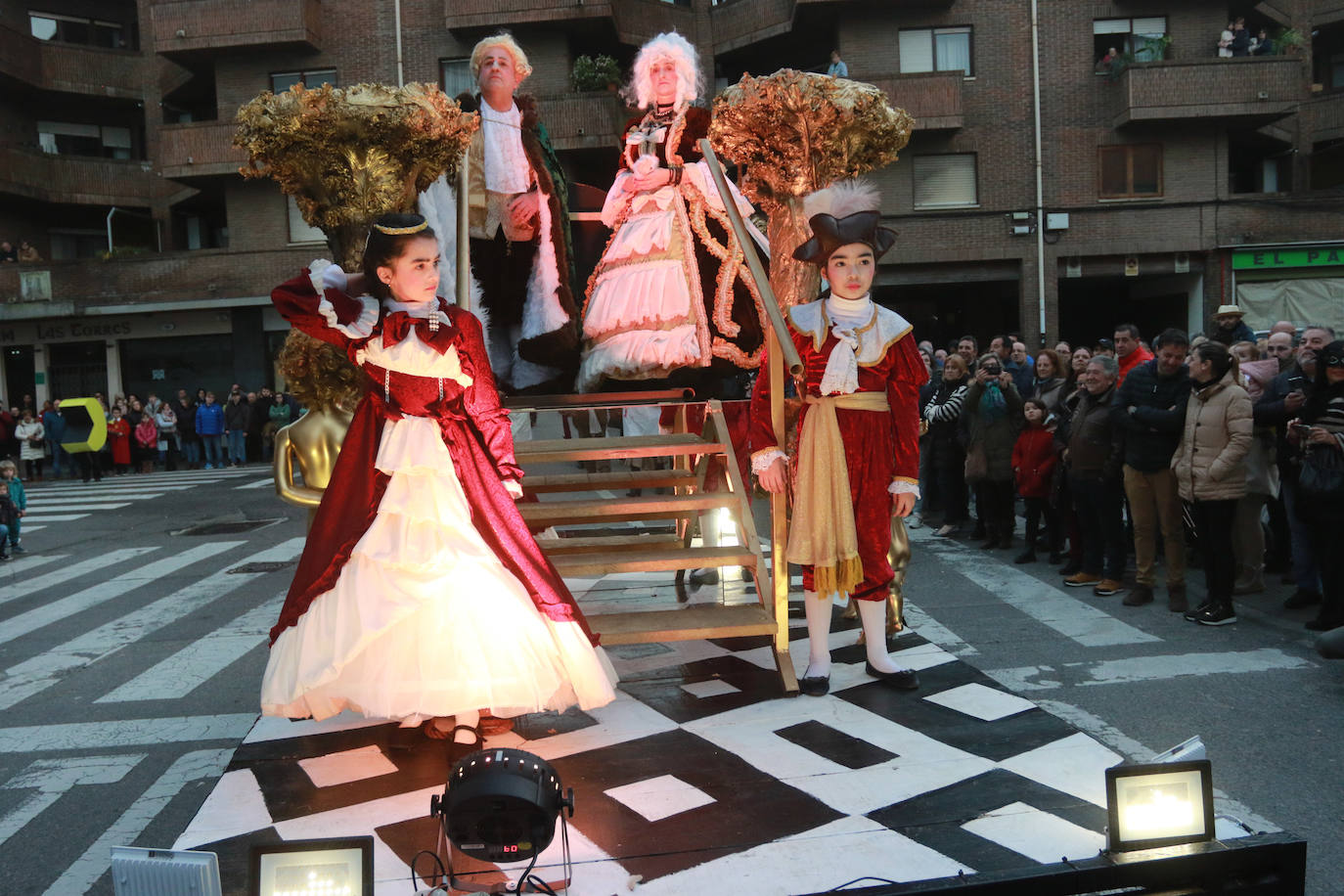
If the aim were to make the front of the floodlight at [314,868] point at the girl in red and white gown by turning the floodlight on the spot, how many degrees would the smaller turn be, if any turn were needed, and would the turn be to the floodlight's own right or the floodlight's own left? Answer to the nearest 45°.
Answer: approximately 180°

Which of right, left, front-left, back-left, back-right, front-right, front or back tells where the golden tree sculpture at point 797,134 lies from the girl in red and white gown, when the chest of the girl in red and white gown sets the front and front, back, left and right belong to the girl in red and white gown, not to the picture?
back-left

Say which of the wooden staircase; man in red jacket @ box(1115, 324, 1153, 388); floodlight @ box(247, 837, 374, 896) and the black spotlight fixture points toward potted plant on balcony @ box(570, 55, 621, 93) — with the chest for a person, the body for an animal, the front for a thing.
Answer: the black spotlight fixture

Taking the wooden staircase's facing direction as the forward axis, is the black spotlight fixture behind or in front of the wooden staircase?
in front

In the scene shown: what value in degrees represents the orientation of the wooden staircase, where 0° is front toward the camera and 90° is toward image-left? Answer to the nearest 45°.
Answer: approximately 0°

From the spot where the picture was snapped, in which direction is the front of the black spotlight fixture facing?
facing away from the viewer

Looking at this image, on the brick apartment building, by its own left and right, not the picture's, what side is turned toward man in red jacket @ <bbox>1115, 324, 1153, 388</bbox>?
front
